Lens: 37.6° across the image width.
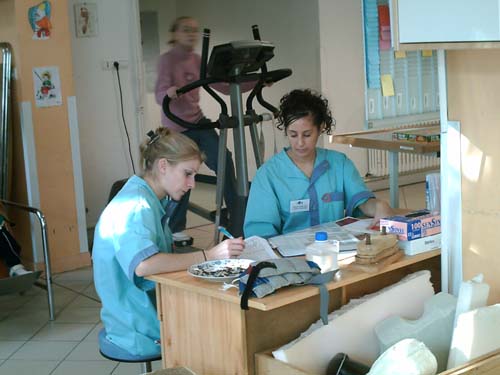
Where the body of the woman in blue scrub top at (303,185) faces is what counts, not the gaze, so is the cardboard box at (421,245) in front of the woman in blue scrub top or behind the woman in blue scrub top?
in front

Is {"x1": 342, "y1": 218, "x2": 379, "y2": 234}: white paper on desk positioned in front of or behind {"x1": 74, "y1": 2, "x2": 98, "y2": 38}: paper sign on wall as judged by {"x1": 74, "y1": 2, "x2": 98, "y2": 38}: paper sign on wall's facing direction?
in front

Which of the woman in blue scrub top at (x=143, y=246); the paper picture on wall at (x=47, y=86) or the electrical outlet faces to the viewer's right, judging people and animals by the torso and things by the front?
the woman in blue scrub top

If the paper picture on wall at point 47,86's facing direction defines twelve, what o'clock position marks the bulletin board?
The bulletin board is roughly at 8 o'clock from the paper picture on wall.

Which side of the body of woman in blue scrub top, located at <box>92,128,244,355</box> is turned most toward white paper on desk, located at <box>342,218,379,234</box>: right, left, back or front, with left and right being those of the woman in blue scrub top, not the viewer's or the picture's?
front

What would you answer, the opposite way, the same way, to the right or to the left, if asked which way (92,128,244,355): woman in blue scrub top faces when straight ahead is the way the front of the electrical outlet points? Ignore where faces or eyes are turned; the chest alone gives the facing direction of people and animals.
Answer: to the left

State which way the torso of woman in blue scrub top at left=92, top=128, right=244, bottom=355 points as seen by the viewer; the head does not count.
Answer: to the viewer's right

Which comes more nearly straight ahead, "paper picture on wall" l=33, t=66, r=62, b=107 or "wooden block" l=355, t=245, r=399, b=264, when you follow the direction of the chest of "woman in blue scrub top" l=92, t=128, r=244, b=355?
the wooden block

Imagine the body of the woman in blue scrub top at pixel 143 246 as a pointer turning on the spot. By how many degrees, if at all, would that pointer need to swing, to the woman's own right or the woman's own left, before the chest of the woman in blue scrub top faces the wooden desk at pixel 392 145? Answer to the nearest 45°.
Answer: approximately 45° to the woman's own left

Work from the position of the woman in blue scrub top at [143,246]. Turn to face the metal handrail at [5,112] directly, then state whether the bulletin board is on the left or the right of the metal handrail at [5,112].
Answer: right

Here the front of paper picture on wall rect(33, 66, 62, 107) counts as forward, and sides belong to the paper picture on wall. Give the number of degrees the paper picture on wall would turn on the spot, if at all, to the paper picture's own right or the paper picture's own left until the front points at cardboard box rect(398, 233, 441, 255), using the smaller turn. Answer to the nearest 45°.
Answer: approximately 45° to the paper picture's own left

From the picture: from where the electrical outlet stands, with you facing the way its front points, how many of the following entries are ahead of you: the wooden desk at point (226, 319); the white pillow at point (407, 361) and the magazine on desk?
3
